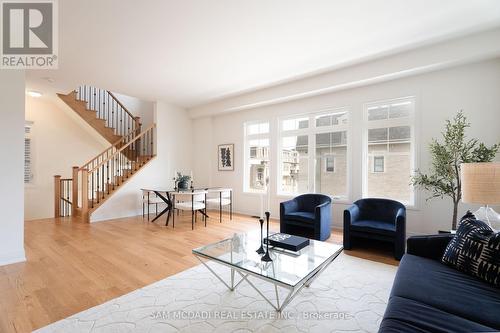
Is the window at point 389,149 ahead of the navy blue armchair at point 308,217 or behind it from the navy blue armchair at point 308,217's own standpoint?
behind

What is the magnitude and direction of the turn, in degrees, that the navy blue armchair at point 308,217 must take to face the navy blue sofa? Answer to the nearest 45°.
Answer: approximately 45° to its left

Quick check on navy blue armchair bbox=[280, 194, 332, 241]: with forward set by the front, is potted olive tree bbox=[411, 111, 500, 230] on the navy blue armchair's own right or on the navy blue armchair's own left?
on the navy blue armchair's own left

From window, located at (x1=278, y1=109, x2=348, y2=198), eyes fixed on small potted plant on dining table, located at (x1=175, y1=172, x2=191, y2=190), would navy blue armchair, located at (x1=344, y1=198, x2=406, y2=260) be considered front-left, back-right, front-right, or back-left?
back-left

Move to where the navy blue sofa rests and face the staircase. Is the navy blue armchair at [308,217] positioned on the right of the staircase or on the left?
right

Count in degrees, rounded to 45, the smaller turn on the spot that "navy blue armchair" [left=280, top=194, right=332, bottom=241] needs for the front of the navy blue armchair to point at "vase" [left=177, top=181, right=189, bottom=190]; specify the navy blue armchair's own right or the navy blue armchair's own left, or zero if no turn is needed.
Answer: approximately 45° to the navy blue armchair's own right

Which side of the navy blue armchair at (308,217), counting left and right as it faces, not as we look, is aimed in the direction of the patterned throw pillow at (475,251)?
left

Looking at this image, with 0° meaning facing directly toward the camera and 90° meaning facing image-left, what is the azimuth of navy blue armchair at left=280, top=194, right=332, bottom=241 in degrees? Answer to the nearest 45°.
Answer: approximately 45°

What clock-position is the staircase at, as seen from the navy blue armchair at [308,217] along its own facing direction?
The staircase is roughly at 2 o'clock from the navy blue armchair.
